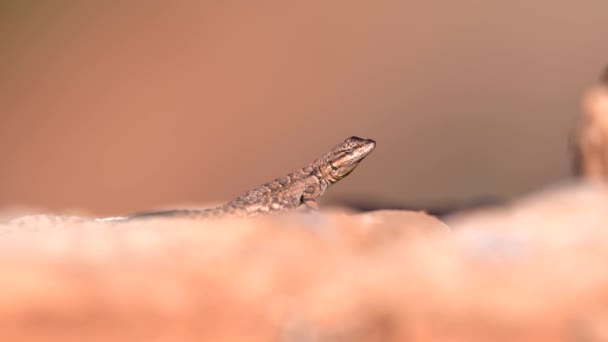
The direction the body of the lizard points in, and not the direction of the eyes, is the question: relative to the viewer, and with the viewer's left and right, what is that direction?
facing to the right of the viewer
